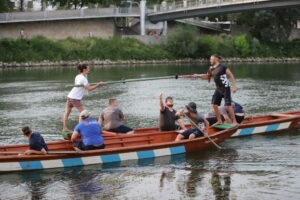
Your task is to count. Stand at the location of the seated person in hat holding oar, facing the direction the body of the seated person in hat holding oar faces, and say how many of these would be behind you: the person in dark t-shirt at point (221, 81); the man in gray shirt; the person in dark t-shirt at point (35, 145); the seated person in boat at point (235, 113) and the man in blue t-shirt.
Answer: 2

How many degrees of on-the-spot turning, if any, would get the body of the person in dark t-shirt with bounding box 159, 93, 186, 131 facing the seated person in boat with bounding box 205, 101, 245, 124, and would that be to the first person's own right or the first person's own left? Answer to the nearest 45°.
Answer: approximately 90° to the first person's own left

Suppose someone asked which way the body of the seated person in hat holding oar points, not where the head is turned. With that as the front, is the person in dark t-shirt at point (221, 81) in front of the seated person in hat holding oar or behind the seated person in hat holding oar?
behind

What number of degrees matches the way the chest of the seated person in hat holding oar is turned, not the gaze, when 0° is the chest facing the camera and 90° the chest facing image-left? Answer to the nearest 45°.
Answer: approximately 45°

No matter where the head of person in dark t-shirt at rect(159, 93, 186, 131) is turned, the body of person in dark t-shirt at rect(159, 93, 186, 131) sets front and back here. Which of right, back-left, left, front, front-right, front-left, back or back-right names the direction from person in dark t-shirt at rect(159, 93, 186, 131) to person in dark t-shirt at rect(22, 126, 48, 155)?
right

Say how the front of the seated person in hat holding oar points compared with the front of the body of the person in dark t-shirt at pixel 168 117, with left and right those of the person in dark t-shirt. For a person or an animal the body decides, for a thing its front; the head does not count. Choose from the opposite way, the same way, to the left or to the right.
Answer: to the right

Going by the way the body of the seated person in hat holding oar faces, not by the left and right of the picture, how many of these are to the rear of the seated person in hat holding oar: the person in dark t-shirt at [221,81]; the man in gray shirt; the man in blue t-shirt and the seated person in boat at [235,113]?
2

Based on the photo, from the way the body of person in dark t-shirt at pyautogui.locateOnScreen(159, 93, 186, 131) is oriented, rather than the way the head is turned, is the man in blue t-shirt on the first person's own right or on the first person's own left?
on the first person's own right
